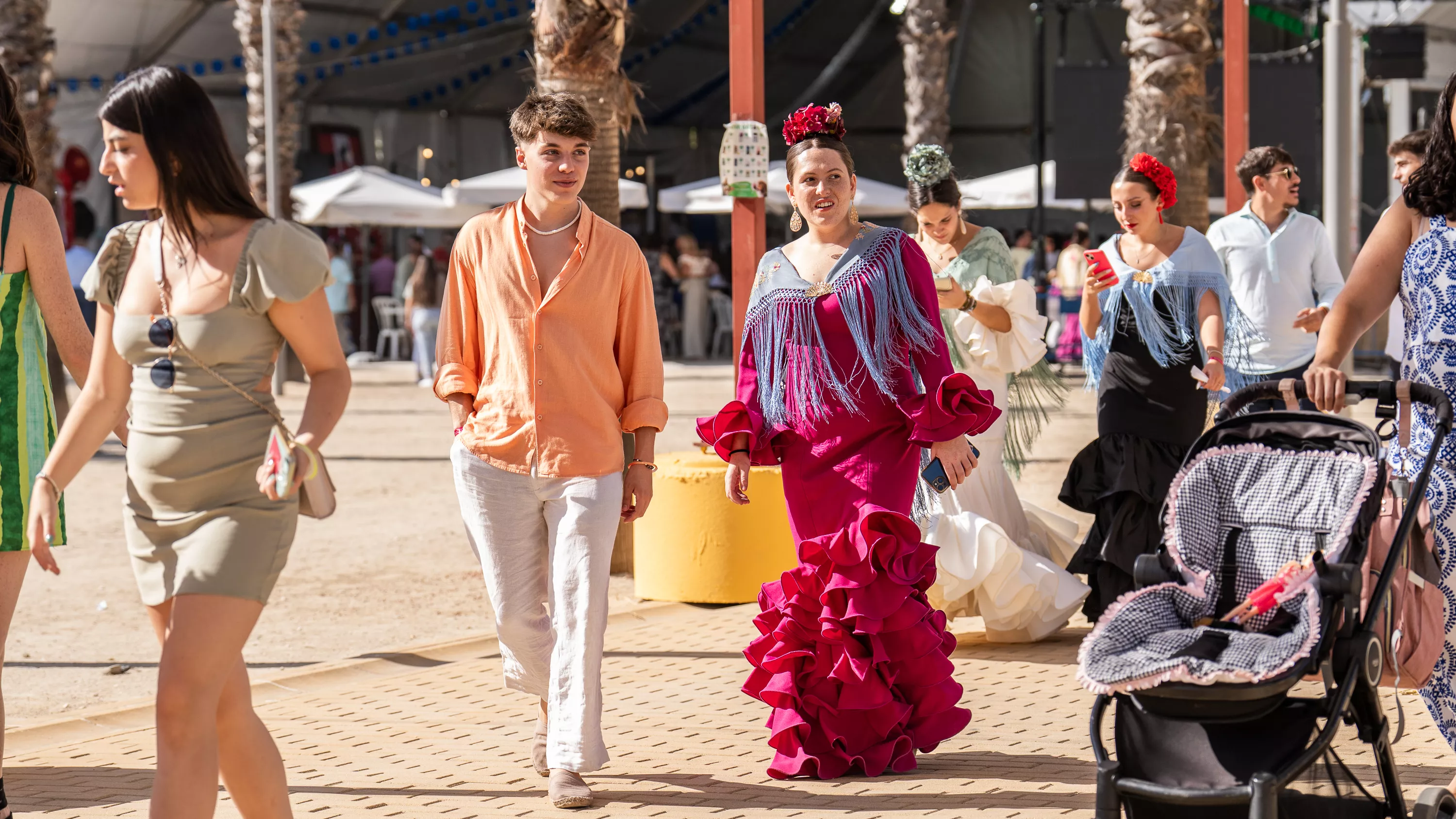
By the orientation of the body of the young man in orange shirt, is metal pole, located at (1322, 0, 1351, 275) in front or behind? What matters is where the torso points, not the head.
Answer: behind

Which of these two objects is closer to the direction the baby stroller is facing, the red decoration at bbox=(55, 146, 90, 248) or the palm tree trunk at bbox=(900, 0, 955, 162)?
the red decoration

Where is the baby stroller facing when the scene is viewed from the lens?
facing the viewer and to the left of the viewer

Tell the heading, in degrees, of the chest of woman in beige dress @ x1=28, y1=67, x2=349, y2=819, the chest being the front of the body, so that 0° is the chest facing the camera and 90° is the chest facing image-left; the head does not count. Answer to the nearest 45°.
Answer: approximately 45°

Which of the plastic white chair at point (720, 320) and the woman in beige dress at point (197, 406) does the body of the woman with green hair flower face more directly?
the woman in beige dress

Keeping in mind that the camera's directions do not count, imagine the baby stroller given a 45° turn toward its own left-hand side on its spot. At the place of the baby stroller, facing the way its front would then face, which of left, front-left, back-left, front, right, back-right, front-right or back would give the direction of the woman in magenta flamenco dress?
back-right

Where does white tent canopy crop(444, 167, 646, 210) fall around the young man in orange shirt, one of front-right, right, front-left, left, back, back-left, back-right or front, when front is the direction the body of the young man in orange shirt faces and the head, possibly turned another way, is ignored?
back

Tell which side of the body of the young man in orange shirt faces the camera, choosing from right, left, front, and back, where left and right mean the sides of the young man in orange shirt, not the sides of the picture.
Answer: front

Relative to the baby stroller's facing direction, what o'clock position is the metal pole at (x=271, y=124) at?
The metal pole is roughly at 3 o'clock from the baby stroller.

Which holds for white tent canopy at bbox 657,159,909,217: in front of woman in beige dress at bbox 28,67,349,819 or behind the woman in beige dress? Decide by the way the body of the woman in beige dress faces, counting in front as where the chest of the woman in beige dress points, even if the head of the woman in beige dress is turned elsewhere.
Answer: behind

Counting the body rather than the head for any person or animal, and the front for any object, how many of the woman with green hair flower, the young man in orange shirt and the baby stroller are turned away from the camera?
0

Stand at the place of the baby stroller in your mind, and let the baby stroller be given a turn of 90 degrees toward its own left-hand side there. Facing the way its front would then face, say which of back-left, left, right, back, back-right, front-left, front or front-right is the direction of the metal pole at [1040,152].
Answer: back-left

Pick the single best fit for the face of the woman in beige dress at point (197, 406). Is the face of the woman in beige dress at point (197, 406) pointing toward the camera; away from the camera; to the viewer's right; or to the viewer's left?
to the viewer's left

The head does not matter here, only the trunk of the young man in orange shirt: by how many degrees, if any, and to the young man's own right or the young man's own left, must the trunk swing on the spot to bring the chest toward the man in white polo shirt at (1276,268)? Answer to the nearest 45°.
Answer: approximately 135° to the young man's own left
